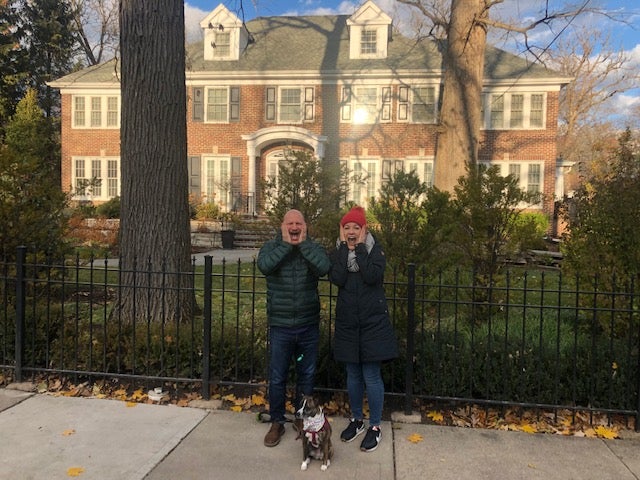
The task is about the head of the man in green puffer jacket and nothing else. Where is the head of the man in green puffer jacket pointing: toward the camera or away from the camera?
toward the camera

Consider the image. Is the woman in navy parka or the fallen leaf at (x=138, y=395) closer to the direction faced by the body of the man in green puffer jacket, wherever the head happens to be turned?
the woman in navy parka

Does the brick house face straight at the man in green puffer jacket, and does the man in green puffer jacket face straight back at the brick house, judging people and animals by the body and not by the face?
no

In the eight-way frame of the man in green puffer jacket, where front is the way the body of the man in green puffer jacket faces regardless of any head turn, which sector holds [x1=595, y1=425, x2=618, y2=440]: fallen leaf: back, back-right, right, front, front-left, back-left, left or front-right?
left

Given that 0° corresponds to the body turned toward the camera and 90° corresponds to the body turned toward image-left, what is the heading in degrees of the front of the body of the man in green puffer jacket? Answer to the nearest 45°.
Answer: approximately 0°

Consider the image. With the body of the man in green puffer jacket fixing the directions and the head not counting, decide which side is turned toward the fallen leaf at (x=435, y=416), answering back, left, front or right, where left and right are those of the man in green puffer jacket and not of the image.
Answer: left

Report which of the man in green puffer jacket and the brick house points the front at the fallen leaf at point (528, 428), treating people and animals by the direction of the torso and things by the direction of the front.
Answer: the brick house

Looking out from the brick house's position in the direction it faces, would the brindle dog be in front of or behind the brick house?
in front

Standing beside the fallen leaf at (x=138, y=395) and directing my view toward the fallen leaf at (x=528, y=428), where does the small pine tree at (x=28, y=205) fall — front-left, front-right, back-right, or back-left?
back-left

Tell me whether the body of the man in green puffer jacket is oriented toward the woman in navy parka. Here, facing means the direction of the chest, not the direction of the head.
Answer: no

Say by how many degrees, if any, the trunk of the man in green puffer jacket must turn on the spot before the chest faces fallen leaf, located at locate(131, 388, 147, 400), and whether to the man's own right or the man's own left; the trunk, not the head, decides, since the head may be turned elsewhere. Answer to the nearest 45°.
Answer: approximately 135° to the man's own right

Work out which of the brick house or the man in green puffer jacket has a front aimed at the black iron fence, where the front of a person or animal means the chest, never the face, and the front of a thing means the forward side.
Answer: the brick house

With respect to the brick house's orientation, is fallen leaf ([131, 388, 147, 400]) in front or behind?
in front

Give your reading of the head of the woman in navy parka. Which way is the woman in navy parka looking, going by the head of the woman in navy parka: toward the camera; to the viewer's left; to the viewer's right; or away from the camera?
toward the camera

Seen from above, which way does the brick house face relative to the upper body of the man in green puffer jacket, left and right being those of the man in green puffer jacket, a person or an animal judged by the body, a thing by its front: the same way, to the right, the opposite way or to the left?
the same way

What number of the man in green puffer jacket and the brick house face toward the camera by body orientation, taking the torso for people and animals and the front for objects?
2

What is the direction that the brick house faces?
toward the camera

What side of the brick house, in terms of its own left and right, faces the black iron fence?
front

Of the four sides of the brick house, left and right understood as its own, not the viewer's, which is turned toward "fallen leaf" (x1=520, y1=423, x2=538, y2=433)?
front
